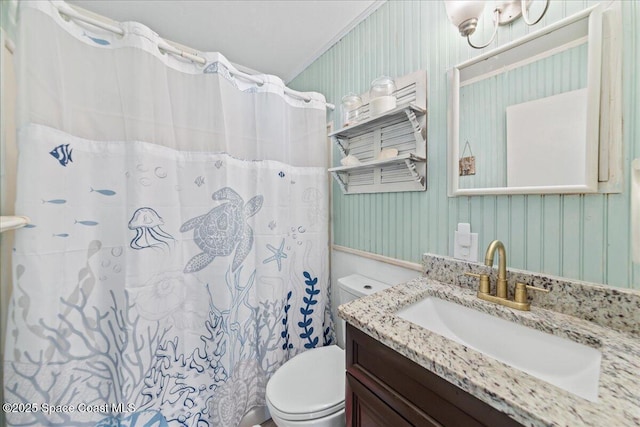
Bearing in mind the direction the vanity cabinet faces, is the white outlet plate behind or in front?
behind

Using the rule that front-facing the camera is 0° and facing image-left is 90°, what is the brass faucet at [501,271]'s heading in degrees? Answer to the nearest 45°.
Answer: approximately 45°

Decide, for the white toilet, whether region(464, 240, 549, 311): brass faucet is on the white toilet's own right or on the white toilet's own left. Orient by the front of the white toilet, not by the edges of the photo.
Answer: on the white toilet's own left

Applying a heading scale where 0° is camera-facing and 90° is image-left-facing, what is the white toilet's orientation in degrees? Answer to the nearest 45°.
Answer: approximately 45°
